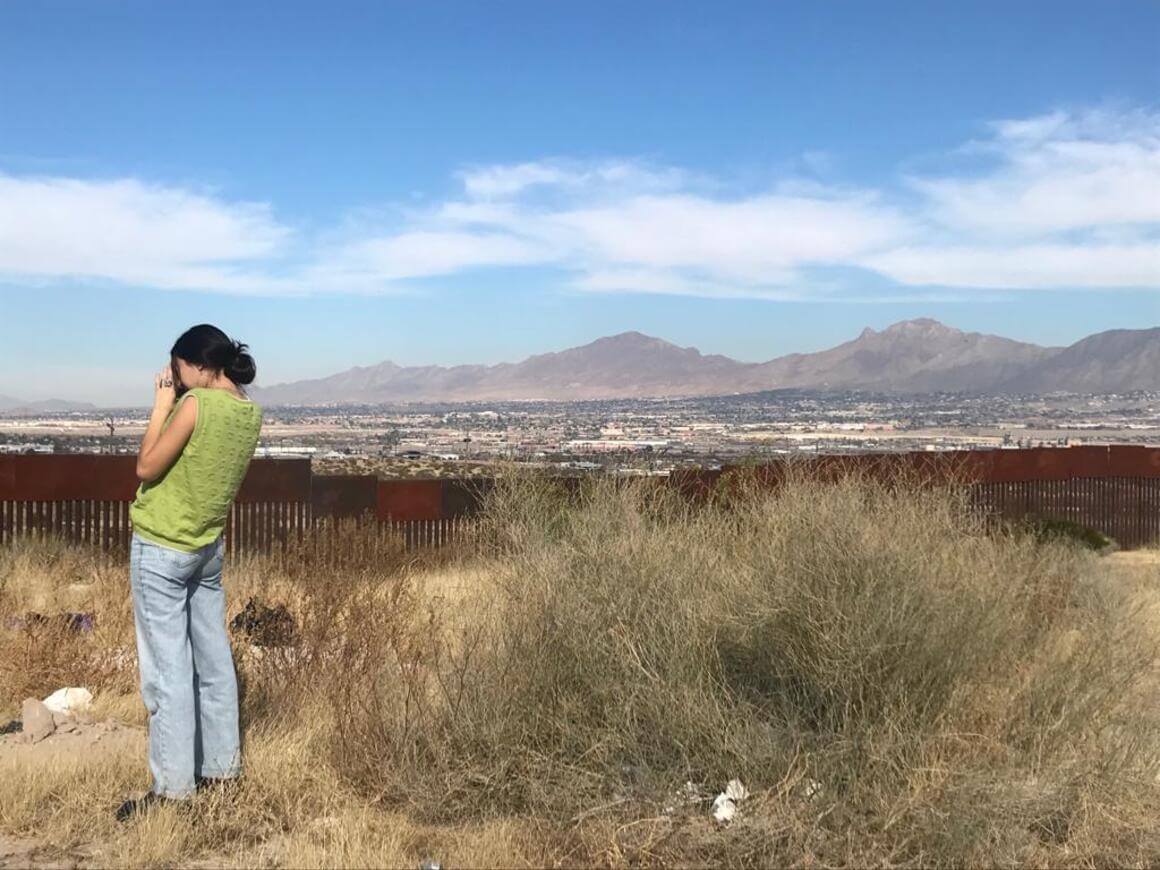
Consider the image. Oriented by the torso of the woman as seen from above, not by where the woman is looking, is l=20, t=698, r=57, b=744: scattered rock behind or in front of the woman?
in front

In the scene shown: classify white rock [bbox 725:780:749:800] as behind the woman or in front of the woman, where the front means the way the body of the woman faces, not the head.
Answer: behind

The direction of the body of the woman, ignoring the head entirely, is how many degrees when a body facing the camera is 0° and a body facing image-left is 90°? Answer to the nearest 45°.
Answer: approximately 135°

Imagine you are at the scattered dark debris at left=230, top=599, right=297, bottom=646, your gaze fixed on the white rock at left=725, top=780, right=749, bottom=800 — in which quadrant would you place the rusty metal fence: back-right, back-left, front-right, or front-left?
back-left

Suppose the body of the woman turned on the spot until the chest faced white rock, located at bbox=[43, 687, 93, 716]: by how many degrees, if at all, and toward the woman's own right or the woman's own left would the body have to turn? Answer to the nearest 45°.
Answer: approximately 45° to the woman's own right

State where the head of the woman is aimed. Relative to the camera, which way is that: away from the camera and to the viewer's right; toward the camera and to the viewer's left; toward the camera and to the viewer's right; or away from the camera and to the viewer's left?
away from the camera and to the viewer's left

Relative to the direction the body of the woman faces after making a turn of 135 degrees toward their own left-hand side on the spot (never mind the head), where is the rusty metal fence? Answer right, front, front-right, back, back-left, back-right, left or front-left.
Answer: back
